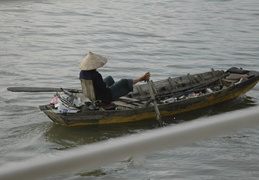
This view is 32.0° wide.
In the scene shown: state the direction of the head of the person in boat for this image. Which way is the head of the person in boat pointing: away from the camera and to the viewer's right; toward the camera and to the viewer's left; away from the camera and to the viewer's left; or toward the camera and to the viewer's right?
away from the camera and to the viewer's right

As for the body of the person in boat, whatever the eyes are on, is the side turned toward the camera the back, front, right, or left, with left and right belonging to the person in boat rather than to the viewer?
right
